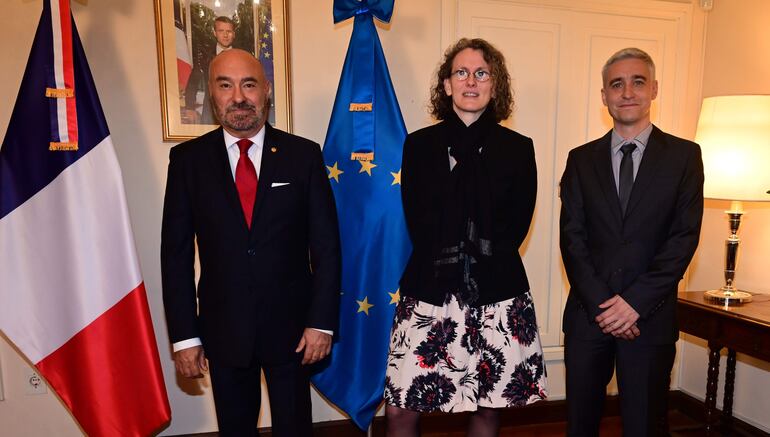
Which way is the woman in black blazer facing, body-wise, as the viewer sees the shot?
toward the camera

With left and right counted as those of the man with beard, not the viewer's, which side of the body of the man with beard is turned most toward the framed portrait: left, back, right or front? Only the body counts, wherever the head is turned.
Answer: back

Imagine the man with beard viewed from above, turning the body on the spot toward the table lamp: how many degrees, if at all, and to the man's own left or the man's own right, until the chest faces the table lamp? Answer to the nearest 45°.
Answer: approximately 90° to the man's own left

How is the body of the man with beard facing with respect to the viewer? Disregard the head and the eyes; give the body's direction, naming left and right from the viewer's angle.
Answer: facing the viewer

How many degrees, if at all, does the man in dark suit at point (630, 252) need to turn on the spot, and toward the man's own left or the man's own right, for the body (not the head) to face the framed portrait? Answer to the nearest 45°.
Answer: approximately 90° to the man's own right

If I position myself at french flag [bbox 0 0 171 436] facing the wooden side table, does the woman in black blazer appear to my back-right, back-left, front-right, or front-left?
front-right

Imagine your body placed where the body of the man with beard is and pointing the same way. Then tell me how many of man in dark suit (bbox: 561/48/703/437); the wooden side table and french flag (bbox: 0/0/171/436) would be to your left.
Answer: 2

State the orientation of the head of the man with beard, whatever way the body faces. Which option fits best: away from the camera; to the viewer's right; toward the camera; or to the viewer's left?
toward the camera

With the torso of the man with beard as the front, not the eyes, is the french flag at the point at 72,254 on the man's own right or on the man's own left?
on the man's own right

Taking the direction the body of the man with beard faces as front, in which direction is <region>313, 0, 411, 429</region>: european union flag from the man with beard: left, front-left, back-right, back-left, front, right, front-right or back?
back-left

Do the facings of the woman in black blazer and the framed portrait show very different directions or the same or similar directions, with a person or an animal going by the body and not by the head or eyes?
same or similar directions

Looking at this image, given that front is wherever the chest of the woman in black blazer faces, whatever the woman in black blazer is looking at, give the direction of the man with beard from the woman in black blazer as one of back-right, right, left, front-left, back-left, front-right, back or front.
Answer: right

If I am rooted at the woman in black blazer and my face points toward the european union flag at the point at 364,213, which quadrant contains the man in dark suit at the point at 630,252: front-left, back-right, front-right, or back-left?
back-right

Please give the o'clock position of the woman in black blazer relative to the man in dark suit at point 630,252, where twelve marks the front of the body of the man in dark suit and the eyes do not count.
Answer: The woman in black blazer is roughly at 2 o'clock from the man in dark suit.

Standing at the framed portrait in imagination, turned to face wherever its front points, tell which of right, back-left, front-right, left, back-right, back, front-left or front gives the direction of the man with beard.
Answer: front

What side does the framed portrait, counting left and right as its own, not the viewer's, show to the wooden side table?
left
